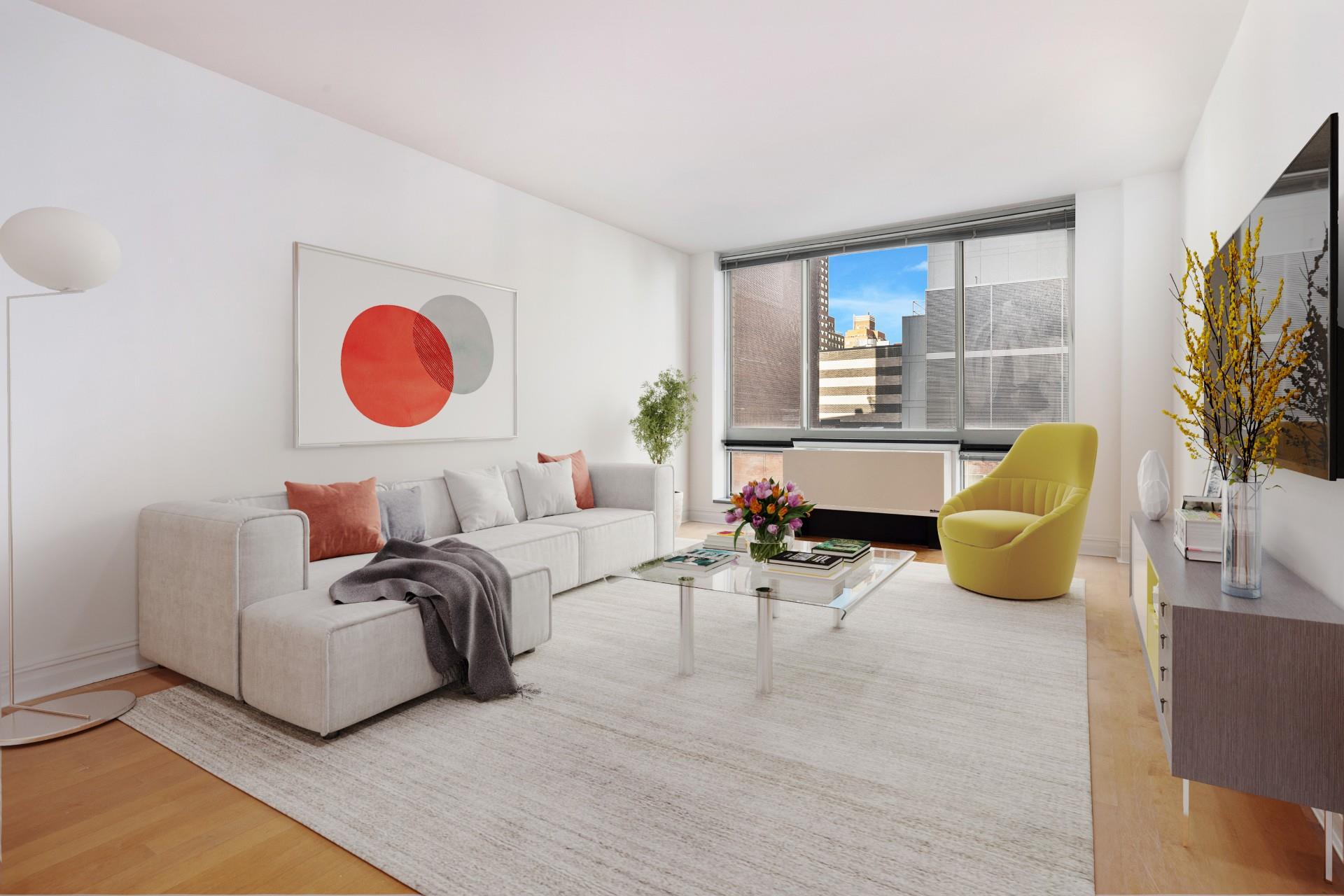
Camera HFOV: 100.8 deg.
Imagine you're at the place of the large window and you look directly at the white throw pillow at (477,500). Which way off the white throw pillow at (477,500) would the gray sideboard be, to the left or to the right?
left

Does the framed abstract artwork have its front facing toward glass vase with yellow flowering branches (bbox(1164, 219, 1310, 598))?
yes

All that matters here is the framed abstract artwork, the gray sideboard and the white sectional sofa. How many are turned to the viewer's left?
1

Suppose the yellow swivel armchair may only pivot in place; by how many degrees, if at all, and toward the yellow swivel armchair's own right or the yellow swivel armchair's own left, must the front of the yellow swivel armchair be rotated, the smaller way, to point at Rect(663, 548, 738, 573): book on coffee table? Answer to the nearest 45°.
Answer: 0° — it already faces it

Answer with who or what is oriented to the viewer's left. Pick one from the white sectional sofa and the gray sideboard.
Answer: the gray sideboard

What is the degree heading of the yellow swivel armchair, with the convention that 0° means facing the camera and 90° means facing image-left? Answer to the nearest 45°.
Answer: approximately 45°

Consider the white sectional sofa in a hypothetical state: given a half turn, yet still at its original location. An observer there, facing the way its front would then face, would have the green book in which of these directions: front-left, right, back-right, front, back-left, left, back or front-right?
back-right

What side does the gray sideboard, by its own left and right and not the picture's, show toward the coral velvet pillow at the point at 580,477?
front

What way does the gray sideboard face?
to the viewer's left

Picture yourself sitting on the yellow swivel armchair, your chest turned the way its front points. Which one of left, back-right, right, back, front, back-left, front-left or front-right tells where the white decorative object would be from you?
left

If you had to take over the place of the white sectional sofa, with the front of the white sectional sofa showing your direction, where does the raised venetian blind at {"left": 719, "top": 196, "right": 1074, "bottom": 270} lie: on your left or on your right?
on your left

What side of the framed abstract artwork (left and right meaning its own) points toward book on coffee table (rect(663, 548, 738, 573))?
front

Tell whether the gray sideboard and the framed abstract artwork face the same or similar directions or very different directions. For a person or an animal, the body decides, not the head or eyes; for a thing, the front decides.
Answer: very different directions

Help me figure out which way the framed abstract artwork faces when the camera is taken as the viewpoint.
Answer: facing the viewer and to the right of the viewer
